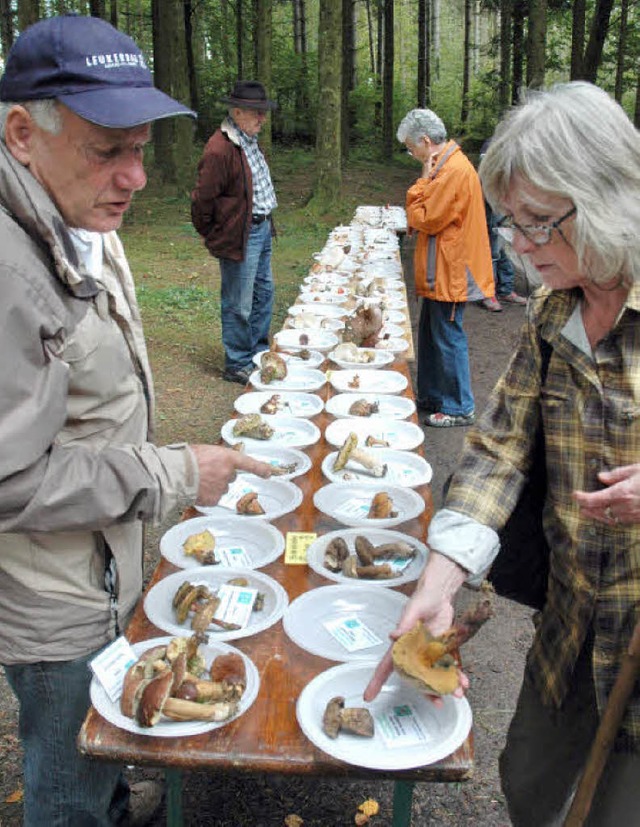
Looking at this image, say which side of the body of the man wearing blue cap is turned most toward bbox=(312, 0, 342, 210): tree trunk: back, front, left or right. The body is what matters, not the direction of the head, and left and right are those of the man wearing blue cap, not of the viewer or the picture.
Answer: left

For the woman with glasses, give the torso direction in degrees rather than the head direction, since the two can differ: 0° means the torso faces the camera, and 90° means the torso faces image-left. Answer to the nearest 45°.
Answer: approximately 45°

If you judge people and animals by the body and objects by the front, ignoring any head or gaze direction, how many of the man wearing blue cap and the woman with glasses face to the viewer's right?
1

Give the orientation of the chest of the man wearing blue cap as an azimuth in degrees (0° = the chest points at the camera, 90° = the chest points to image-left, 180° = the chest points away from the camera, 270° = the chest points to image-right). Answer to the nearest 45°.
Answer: approximately 270°

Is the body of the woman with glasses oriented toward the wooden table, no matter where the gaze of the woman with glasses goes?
yes

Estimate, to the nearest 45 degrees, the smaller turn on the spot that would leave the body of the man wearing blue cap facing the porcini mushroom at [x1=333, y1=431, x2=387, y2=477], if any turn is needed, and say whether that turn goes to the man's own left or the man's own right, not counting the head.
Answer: approximately 45° to the man's own left

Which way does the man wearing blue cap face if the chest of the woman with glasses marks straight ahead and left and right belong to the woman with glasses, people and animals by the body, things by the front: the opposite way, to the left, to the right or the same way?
the opposite way

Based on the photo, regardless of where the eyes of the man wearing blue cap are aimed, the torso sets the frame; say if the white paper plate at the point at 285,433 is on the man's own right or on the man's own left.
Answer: on the man's own left

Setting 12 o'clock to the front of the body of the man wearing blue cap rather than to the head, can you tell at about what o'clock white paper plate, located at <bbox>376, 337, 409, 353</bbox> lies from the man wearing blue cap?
The white paper plate is roughly at 10 o'clock from the man wearing blue cap.

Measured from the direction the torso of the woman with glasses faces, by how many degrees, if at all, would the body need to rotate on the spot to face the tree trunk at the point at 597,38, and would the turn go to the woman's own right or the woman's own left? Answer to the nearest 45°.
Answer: approximately 135° to the woman's own right
